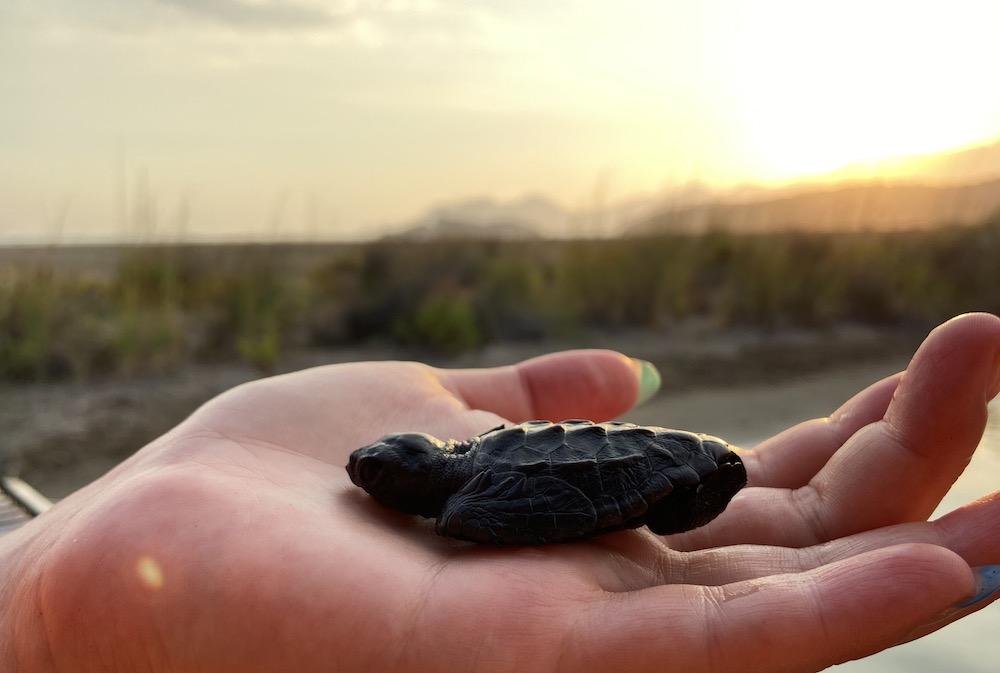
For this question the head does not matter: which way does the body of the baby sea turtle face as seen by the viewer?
to the viewer's left
